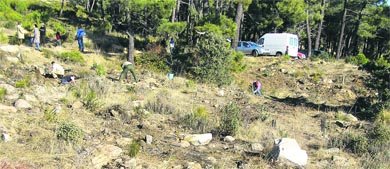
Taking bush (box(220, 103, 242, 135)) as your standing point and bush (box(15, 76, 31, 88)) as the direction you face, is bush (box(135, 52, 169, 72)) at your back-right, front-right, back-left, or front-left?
front-right

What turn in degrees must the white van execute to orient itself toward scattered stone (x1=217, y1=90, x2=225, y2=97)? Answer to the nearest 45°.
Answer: approximately 135° to its left

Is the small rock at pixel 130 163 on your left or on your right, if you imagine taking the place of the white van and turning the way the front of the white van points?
on your left

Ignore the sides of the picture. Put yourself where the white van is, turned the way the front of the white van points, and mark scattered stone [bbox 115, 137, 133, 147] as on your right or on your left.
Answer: on your left

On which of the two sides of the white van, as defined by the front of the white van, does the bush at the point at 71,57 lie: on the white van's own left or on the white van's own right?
on the white van's own left

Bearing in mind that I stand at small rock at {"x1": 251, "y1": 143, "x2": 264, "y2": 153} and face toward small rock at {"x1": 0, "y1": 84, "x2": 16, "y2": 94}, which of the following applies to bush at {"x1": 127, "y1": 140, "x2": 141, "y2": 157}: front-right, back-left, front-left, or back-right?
front-left

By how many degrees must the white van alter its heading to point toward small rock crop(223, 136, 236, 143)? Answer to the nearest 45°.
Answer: approximately 135° to its left

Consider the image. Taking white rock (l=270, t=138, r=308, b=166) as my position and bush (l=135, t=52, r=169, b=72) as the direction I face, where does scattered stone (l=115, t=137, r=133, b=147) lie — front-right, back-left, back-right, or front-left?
front-left

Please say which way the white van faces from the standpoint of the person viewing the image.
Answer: facing away from the viewer and to the left of the viewer

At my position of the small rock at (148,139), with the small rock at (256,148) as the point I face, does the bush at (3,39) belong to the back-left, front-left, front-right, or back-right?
back-left

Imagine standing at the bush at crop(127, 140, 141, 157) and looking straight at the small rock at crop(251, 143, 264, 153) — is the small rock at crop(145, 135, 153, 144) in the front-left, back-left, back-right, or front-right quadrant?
front-left
